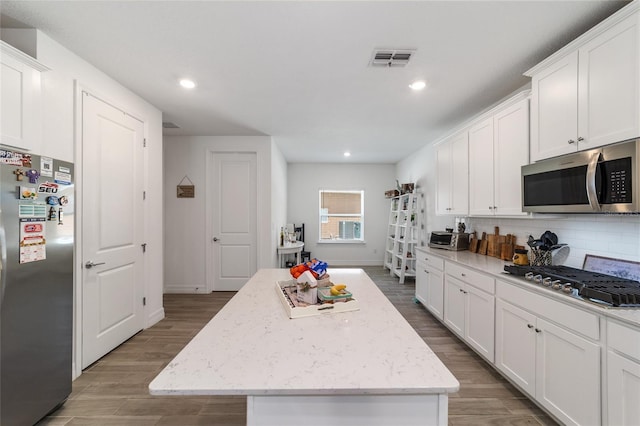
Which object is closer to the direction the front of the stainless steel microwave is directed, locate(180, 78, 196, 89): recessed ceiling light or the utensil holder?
the recessed ceiling light

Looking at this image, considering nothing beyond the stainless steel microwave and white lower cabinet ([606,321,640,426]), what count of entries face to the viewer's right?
0

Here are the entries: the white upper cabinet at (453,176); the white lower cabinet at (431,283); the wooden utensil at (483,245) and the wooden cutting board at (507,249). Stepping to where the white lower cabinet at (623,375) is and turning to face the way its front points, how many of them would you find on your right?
4

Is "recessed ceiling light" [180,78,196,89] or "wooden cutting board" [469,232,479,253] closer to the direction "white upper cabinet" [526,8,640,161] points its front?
the recessed ceiling light

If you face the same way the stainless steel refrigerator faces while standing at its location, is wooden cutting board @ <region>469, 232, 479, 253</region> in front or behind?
in front

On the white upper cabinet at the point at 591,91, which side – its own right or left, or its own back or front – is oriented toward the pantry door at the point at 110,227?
front

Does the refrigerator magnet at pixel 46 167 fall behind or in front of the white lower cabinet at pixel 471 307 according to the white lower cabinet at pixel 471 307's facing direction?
in front

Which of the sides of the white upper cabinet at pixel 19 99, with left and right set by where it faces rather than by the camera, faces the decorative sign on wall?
left

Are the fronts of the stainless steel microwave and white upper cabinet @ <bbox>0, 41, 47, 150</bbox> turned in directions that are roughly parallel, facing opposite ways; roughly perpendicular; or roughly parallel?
roughly parallel, facing opposite ways

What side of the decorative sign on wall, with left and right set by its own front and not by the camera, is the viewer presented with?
front

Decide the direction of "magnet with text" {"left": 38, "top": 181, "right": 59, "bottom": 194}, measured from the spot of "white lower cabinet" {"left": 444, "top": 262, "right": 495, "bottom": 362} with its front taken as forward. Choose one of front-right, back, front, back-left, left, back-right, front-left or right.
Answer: front

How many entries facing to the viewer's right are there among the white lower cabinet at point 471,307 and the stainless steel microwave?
0

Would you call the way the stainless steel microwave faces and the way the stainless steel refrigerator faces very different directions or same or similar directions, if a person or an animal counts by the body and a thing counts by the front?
very different directions

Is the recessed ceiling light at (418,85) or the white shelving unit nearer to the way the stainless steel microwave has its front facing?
the recessed ceiling light

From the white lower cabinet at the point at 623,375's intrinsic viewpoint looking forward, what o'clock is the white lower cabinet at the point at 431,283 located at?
the white lower cabinet at the point at 431,283 is roughly at 3 o'clock from the white lower cabinet at the point at 623,375.

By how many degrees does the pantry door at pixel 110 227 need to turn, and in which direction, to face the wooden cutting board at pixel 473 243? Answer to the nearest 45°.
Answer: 0° — it already faces it

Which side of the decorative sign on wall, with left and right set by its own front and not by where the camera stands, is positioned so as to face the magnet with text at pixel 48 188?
front

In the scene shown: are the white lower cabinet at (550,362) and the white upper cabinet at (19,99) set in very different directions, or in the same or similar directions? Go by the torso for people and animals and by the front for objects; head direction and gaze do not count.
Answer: very different directions

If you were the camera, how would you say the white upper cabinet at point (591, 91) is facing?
facing the viewer and to the left of the viewer

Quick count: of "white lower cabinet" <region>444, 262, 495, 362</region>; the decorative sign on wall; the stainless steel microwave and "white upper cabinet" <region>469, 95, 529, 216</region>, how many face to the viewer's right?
0

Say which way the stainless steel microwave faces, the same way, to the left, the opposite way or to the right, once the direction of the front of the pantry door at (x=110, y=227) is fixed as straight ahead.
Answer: the opposite way

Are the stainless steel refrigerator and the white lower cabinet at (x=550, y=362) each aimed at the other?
yes

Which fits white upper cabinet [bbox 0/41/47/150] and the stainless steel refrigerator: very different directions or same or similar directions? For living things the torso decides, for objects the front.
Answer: same or similar directions
